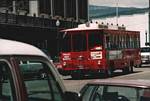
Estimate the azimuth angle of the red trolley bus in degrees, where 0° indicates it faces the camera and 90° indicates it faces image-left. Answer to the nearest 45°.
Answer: approximately 45°

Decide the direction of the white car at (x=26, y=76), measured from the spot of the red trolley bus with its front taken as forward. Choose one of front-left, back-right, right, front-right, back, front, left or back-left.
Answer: front-left

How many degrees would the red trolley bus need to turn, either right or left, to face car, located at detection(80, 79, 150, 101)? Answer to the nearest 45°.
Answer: approximately 45° to its left

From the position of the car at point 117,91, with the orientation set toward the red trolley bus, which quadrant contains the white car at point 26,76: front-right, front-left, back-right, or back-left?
back-left
